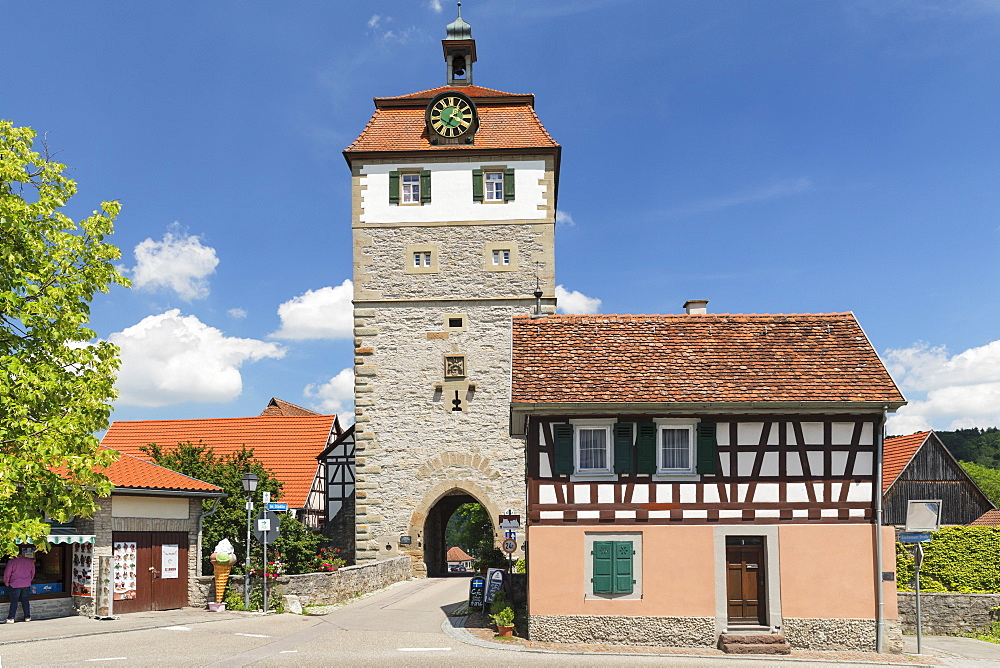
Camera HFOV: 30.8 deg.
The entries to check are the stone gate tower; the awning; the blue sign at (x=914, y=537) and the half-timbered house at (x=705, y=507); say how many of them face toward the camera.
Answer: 4

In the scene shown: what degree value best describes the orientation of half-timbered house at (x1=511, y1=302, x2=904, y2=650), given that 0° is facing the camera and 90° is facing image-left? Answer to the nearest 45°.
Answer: approximately 0°

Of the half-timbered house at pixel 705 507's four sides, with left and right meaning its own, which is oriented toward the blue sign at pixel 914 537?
left

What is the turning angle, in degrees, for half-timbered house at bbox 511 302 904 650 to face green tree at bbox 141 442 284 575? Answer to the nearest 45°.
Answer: approximately 135° to its right

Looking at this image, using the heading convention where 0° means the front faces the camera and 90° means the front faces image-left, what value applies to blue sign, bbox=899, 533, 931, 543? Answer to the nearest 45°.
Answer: approximately 0°

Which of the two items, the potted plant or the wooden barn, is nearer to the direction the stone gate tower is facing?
the potted plant

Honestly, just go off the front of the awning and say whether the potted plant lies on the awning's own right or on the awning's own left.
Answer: on the awning's own left

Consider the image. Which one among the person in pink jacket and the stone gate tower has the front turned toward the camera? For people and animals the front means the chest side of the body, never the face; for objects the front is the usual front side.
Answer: the stone gate tower

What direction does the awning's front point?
toward the camera

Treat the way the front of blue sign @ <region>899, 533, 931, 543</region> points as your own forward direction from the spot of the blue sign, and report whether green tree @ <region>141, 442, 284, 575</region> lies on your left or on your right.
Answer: on your right
